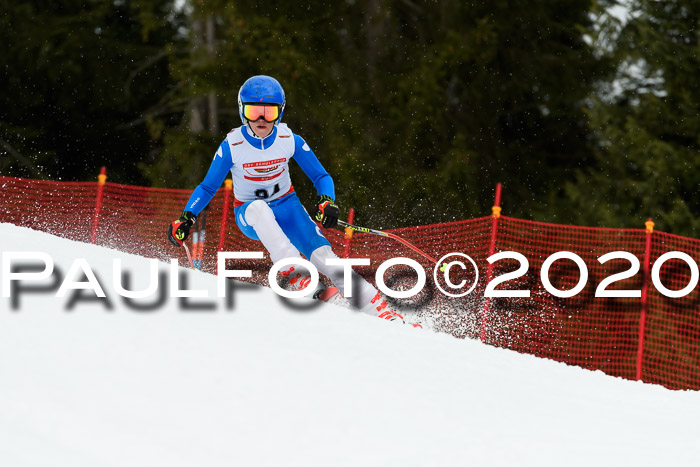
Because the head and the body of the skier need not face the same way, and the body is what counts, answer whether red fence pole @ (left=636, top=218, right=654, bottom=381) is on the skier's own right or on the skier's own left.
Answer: on the skier's own left

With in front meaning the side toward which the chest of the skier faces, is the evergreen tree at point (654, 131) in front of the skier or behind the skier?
behind

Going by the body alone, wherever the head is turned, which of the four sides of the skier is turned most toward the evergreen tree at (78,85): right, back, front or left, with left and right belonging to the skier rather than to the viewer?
back

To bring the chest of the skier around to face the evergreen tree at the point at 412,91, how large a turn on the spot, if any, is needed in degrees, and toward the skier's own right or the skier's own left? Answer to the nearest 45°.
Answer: approximately 180°

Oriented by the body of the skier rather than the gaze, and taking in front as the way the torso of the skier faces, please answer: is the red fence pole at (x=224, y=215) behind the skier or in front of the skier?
behind

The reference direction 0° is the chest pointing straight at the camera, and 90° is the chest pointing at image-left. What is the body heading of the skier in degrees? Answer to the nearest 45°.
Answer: approximately 0°

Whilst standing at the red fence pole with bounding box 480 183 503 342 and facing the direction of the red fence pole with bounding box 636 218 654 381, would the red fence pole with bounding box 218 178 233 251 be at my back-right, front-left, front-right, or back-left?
back-left

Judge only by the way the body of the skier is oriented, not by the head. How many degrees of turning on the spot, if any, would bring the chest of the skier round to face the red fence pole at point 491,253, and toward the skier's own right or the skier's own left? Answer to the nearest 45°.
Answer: approximately 135° to the skier's own left
